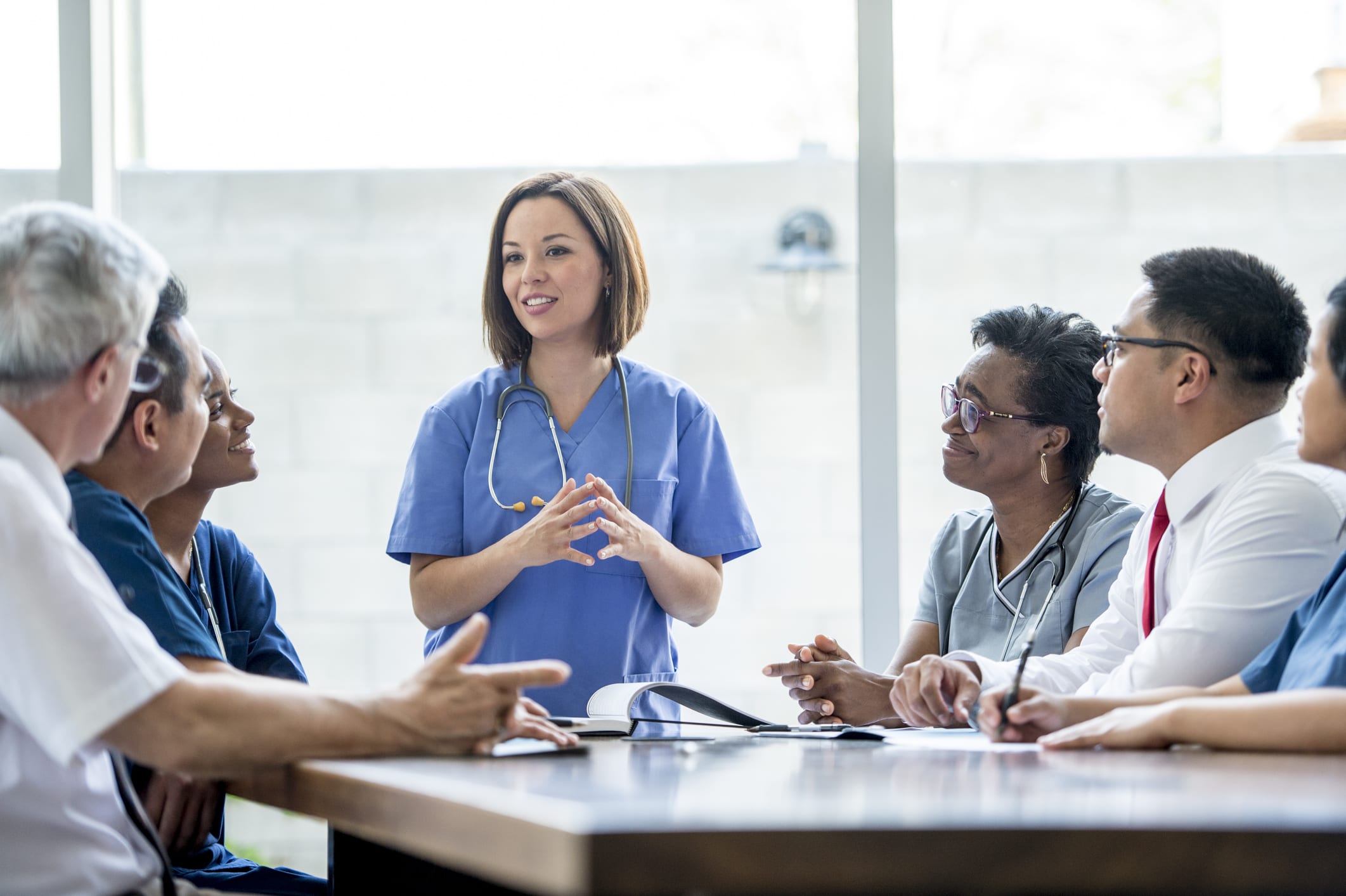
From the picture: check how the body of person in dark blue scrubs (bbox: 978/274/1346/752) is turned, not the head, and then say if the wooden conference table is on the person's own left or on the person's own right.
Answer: on the person's own left

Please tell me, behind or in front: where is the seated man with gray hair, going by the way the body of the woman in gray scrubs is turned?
in front

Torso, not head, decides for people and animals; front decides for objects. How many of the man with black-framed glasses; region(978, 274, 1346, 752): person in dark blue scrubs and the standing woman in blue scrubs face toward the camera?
1

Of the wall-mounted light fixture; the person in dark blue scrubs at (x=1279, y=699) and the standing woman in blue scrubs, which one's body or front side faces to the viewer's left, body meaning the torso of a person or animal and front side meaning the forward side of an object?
the person in dark blue scrubs

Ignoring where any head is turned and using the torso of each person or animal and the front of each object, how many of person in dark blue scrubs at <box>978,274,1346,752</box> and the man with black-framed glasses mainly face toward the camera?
0

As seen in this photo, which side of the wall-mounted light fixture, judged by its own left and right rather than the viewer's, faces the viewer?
front

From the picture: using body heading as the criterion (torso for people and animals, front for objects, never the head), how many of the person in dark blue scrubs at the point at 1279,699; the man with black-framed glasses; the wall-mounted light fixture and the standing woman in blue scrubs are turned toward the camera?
2

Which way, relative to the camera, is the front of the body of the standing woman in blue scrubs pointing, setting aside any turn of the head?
toward the camera

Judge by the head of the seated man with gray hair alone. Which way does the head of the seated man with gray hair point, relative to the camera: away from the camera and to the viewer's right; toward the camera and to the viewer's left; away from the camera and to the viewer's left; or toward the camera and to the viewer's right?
away from the camera and to the viewer's right

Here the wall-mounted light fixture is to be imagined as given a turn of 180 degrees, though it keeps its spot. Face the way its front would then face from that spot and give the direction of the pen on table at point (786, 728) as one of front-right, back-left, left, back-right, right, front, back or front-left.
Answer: back

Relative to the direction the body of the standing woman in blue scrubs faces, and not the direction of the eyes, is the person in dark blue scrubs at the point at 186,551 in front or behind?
in front

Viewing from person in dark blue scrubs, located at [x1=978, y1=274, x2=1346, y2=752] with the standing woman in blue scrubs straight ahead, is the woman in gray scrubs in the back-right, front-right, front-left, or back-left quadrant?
front-right

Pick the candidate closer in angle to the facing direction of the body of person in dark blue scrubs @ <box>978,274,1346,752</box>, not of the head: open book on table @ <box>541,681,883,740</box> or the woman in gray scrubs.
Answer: the open book on table
